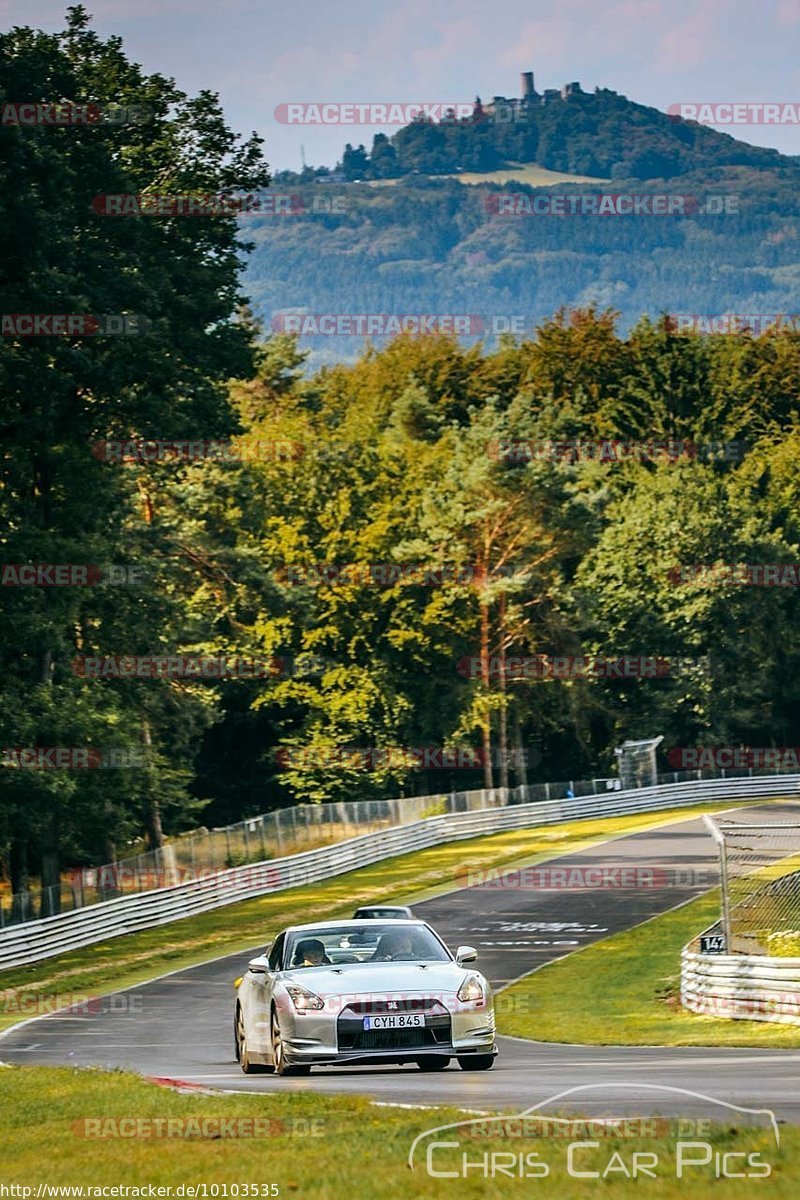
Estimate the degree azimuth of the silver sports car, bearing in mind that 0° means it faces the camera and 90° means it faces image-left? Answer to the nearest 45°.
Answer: approximately 0°

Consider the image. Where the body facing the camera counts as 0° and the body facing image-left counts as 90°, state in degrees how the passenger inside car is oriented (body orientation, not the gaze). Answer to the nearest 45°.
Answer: approximately 0°
